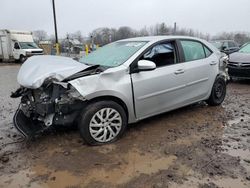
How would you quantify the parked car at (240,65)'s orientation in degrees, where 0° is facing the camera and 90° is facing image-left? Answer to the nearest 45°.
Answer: approximately 45°

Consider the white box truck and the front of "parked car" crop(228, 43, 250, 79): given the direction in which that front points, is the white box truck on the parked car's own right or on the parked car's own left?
on the parked car's own right

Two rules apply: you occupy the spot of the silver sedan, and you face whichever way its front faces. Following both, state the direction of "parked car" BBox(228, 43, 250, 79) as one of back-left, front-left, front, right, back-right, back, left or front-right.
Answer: back

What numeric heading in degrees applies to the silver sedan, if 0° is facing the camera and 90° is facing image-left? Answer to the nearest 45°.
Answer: approximately 45°

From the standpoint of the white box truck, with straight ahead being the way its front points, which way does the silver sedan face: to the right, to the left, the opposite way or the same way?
to the right

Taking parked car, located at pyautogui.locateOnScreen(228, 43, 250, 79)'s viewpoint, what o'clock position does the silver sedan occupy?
The silver sedan is roughly at 11 o'clock from the parked car.

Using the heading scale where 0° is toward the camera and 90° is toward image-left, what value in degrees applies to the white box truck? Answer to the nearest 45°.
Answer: approximately 315°

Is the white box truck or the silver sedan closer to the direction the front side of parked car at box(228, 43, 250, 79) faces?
the silver sedan

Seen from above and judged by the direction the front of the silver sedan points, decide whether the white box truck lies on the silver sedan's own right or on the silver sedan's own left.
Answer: on the silver sedan's own right
